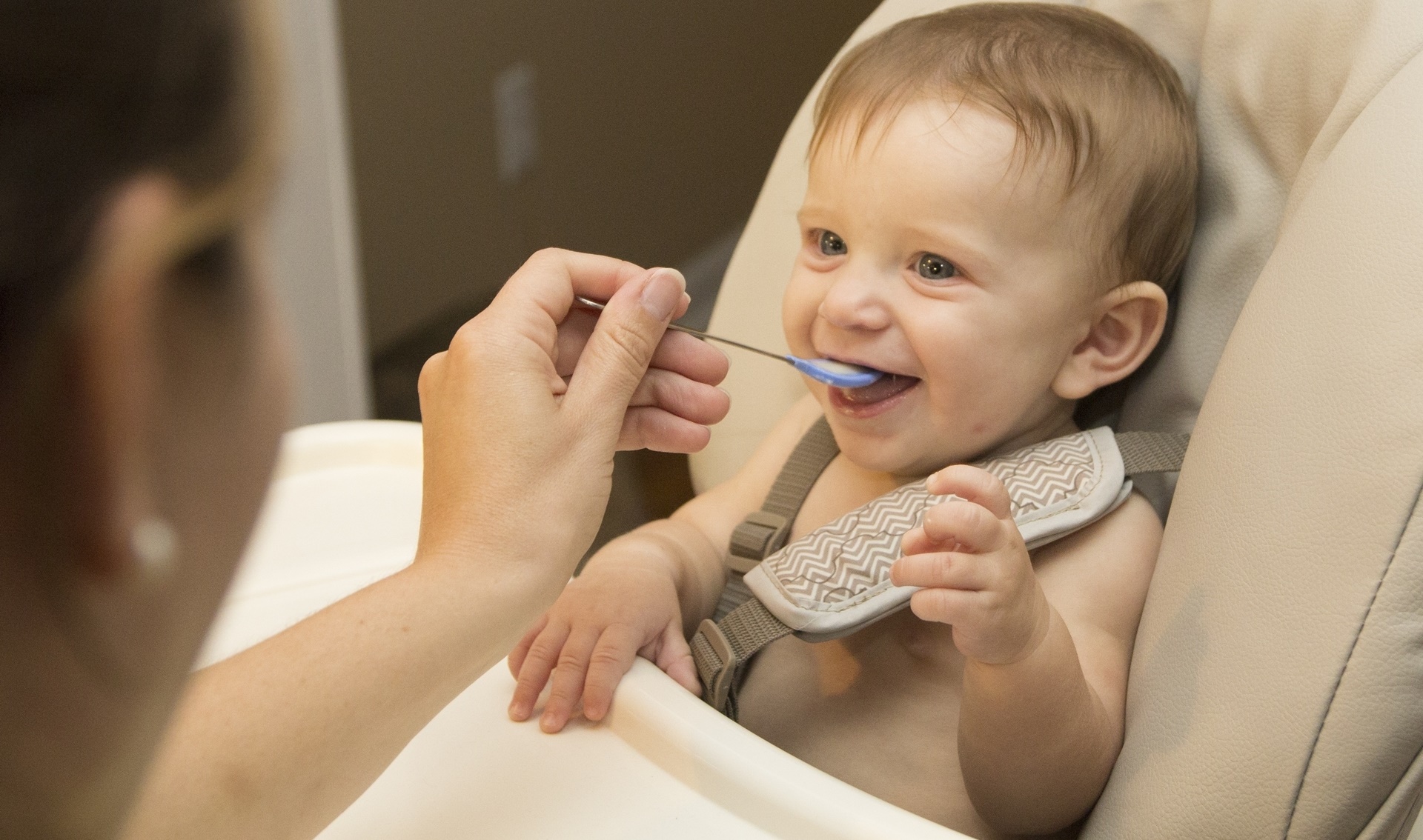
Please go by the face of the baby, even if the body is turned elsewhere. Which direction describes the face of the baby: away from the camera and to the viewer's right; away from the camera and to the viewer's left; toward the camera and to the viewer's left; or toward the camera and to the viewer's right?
toward the camera and to the viewer's left

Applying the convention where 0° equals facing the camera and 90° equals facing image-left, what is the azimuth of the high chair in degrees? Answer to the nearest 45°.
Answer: approximately 45°

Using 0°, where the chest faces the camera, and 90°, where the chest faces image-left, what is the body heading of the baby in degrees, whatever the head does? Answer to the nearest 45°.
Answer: approximately 45°
